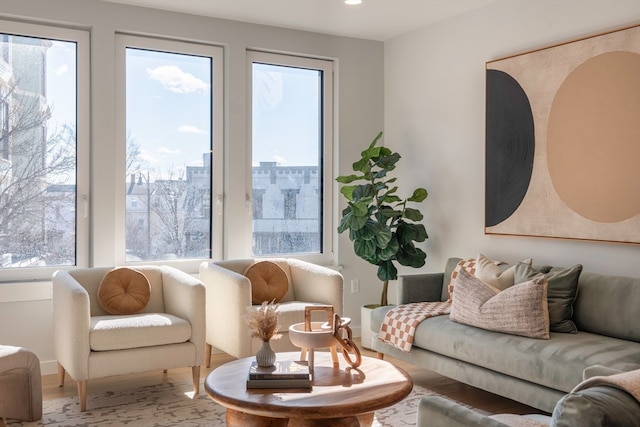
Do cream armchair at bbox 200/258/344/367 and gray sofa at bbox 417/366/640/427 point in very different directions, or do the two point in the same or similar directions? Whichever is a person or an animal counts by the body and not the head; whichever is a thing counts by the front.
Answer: very different directions

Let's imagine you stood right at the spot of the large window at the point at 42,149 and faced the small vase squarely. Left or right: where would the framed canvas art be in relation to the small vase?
left

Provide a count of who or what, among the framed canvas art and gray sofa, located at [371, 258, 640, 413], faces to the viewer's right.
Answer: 0

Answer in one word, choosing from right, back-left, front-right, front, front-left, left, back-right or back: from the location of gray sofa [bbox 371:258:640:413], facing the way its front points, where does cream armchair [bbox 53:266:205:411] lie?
front-right

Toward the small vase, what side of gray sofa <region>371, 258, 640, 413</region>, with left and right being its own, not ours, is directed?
front

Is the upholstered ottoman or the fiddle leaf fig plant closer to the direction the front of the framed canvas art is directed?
the upholstered ottoman

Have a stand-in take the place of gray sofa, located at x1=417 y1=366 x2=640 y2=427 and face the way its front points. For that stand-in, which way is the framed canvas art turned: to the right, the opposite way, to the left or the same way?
to the left

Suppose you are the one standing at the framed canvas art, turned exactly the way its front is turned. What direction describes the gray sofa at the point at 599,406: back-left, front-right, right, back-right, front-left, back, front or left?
front-left

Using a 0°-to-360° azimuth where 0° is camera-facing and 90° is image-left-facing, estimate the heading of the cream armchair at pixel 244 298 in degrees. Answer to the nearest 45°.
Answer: approximately 315°

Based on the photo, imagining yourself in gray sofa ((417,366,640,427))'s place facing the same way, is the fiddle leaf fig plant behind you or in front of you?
in front

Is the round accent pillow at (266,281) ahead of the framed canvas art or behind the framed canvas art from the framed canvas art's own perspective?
ahead

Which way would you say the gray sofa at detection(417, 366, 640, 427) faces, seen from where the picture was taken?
facing away from the viewer and to the left of the viewer
